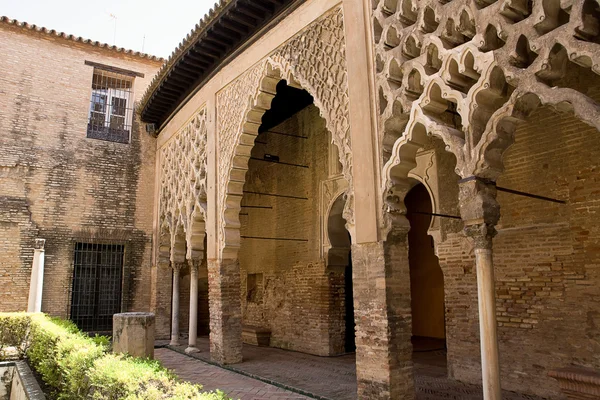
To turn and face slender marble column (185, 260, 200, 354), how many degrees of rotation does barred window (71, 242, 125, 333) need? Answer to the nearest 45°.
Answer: approximately 45° to its left

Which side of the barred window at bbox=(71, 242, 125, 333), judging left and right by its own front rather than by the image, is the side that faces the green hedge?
front

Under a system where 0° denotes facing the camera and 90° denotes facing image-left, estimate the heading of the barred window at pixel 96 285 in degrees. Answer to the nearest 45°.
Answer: approximately 0°

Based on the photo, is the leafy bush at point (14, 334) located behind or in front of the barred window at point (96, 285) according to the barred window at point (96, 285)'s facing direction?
in front

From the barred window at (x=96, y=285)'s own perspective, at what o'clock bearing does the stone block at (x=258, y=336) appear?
The stone block is roughly at 10 o'clock from the barred window.

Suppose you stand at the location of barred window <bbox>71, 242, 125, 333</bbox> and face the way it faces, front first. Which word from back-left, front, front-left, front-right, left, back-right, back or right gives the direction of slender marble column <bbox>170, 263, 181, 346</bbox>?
front-left

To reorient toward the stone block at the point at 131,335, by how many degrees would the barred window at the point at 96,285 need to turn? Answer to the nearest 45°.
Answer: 0° — it already faces it

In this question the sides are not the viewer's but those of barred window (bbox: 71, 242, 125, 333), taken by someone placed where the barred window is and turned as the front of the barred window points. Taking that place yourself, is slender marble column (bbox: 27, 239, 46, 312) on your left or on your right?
on your right

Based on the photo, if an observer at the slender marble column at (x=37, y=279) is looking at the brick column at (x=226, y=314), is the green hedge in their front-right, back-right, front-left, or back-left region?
front-right

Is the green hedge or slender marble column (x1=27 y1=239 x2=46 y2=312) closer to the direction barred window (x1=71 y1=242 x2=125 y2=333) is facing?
the green hedge
